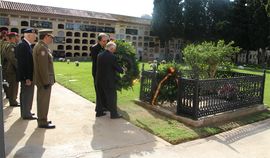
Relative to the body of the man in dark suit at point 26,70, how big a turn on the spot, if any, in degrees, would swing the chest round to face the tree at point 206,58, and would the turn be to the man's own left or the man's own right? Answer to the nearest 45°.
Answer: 0° — they already face it

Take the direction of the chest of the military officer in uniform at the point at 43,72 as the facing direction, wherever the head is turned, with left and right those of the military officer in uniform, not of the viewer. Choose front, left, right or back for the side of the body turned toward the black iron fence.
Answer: front

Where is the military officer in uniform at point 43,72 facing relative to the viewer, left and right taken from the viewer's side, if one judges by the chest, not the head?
facing to the right of the viewer

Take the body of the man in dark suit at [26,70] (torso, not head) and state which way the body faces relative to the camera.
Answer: to the viewer's right

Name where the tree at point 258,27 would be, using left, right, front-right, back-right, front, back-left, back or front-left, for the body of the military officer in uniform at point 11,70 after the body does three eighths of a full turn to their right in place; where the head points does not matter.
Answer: back

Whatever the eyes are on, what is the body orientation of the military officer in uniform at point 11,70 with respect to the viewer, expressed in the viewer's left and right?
facing to the right of the viewer

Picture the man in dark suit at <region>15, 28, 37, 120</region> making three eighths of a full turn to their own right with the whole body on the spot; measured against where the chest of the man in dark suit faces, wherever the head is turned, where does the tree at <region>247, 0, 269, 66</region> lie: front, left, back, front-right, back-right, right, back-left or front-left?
back

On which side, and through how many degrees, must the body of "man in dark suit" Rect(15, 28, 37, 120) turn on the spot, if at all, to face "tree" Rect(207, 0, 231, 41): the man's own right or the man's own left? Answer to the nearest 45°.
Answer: approximately 45° to the man's own left

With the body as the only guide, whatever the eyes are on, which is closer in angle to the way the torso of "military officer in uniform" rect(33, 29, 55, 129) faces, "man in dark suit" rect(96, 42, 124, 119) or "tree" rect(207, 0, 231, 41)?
the man in dark suit

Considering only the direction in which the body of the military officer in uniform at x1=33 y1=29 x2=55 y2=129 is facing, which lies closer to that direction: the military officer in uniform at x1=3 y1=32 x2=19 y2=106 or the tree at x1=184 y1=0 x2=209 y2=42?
the tree

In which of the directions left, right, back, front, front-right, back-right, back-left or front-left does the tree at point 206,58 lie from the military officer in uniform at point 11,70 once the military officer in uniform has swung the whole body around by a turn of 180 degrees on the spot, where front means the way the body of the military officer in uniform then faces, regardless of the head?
back

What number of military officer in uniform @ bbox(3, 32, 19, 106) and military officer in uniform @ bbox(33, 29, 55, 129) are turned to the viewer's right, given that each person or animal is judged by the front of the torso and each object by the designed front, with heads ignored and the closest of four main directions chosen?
2
